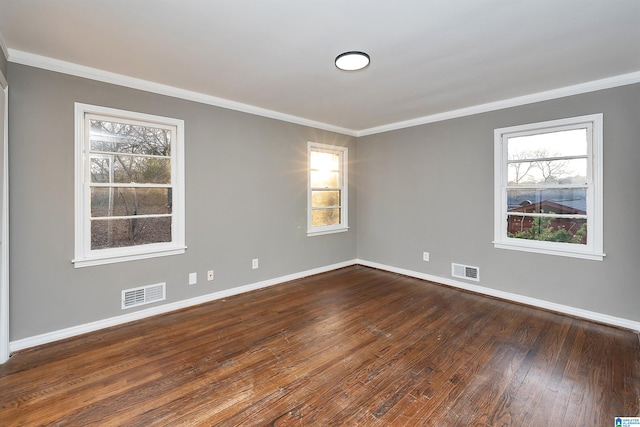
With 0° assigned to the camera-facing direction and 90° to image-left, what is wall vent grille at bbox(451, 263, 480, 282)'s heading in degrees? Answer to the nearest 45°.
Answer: approximately 45°

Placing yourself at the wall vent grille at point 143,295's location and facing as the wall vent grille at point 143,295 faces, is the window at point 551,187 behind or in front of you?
in front

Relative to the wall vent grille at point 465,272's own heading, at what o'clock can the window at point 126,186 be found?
The window is roughly at 12 o'clock from the wall vent grille.

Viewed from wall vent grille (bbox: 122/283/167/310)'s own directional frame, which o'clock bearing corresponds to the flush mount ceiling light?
The flush mount ceiling light is roughly at 12 o'clock from the wall vent grille.

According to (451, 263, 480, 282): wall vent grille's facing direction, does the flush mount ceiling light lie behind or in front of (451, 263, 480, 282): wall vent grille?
in front

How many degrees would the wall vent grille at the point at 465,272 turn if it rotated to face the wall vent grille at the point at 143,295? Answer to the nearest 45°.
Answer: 0° — it already faces it

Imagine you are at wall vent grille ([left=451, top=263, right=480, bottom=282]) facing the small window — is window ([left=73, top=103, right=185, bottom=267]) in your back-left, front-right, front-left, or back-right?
front-left

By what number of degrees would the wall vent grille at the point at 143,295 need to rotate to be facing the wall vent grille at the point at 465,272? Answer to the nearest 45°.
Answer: approximately 45° to its left

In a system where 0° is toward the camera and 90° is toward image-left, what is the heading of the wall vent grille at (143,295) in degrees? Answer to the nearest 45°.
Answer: approximately 315°

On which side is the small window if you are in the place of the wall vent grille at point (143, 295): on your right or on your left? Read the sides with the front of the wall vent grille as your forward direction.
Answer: on your left

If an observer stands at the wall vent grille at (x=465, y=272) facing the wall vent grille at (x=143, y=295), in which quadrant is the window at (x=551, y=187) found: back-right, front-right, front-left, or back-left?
back-left

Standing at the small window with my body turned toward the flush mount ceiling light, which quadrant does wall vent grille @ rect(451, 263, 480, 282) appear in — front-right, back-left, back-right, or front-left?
front-left

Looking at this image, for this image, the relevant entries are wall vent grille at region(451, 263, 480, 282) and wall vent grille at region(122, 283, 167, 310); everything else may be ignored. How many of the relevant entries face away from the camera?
0
